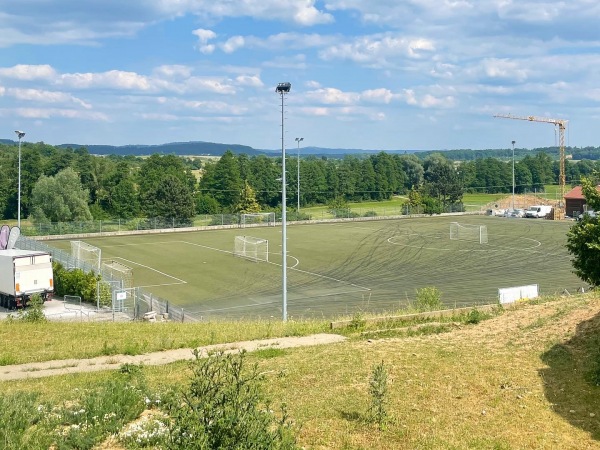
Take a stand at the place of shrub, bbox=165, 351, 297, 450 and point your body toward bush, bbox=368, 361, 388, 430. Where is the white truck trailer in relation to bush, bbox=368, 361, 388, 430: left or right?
left

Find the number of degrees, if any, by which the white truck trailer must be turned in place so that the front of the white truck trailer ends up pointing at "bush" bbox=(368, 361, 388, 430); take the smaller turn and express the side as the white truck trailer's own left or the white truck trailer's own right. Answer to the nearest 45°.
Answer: approximately 135° to the white truck trailer's own left

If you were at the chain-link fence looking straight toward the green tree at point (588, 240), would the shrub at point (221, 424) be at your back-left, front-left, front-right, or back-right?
front-right

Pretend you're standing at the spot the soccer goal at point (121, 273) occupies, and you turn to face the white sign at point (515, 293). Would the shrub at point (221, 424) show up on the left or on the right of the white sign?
right

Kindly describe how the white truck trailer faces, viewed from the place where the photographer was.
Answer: facing away from the viewer and to the left of the viewer

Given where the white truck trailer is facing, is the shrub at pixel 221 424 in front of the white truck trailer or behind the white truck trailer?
behind

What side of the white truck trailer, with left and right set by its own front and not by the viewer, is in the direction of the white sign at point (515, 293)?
back
